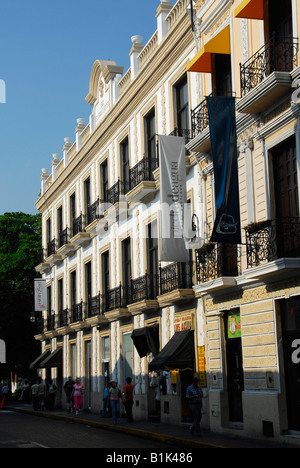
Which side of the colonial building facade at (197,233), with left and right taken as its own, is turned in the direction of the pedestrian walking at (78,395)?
right

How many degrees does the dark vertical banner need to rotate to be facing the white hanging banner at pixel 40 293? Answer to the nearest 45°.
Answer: approximately 135° to its right

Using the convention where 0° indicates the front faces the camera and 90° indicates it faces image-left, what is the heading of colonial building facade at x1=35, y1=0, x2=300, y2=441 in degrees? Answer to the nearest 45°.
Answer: approximately 45°

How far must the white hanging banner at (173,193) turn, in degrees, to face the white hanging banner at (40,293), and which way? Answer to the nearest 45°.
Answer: approximately 180°

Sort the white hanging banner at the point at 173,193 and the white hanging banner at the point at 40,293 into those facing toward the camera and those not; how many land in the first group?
2

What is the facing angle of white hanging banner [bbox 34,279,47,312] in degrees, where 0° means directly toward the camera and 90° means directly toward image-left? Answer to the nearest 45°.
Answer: approximately 0°

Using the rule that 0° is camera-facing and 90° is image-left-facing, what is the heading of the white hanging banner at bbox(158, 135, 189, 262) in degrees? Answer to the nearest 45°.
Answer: approximately 0°

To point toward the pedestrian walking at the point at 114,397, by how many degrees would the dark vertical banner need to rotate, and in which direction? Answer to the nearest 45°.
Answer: approximately 135° to its right
